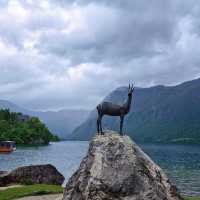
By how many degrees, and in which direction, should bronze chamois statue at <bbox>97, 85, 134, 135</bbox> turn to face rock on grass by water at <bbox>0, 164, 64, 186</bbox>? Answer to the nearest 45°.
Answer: approximately 135° to its left

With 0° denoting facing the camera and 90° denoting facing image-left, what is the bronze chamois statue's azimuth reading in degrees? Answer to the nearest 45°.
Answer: approximately 270°
